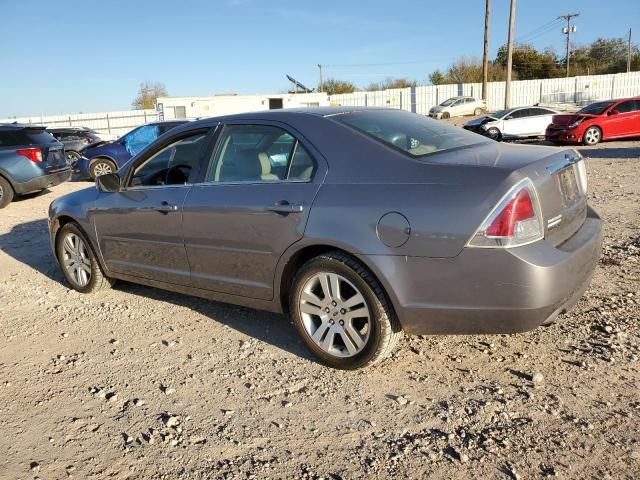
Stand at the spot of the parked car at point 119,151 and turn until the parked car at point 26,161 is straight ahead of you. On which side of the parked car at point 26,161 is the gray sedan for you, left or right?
left

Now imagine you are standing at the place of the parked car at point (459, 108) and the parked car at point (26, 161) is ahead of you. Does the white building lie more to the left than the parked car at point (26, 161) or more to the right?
right

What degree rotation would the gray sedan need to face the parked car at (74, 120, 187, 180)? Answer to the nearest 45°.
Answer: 0° — it already faces it

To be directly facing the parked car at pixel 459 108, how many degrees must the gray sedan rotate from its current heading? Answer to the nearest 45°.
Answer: approximately 45° to its right

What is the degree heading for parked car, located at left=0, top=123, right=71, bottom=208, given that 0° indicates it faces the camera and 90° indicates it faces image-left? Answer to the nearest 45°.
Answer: approximately 135°

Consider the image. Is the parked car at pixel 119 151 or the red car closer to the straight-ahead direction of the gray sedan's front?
the parked car

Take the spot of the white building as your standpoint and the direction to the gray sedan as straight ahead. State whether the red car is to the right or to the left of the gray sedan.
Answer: left

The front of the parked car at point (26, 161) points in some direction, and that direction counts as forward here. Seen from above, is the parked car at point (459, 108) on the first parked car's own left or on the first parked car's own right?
on the first parked car's own right

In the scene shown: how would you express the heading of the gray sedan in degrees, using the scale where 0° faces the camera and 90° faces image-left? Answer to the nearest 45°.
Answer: approximately 135°

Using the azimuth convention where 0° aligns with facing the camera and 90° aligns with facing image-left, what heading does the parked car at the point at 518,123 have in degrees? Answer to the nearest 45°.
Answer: approximately 45°

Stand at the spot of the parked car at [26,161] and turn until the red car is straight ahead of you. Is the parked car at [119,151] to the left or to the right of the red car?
left
